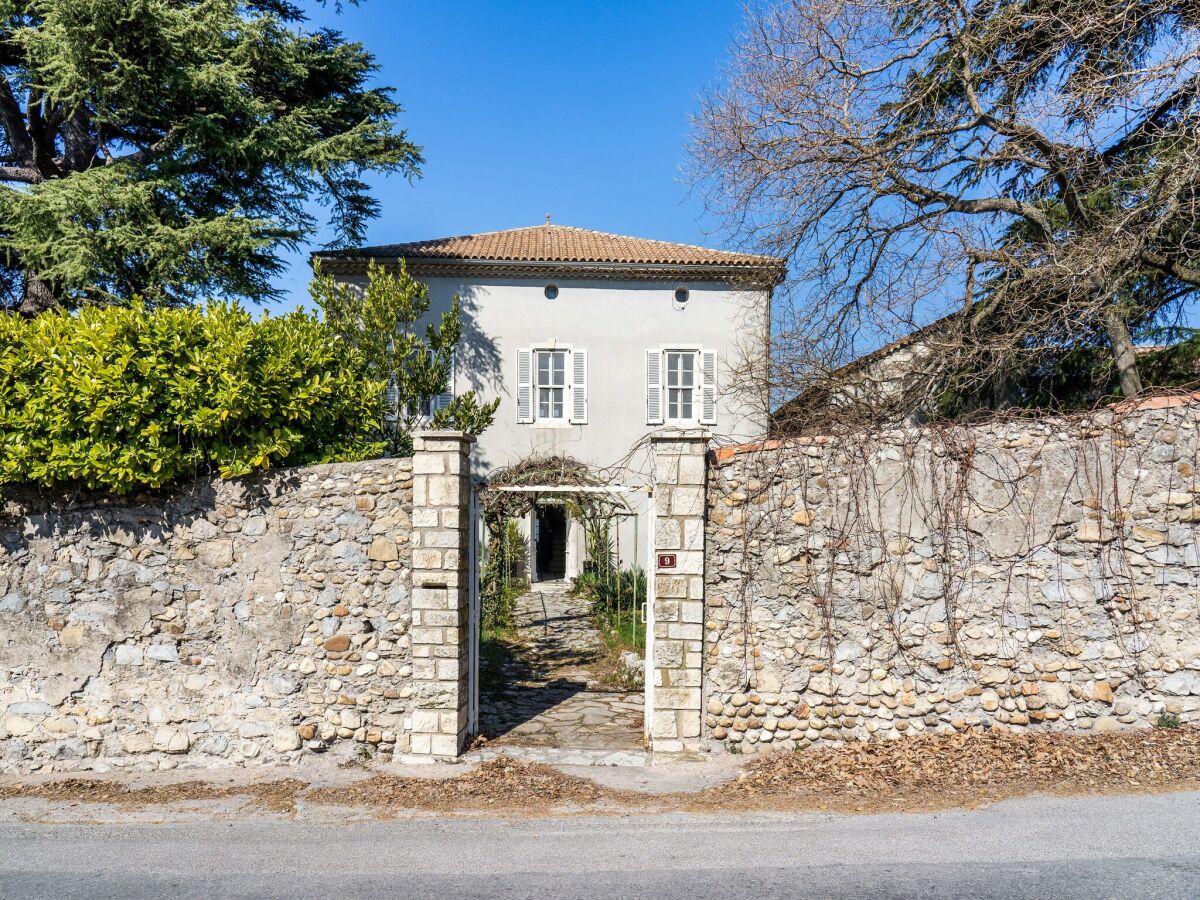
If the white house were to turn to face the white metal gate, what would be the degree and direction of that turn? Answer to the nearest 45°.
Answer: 0° — it already faces it

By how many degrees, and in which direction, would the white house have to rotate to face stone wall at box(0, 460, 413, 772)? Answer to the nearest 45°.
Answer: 0° — it already faces it

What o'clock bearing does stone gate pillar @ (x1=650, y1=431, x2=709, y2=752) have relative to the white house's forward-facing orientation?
The stone gate pillar is roughly at 12 o'clock from the white house.

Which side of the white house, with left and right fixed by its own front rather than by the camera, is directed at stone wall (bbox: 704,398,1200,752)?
front

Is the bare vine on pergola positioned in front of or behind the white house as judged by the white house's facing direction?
in front

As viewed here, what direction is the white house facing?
toward the camera
